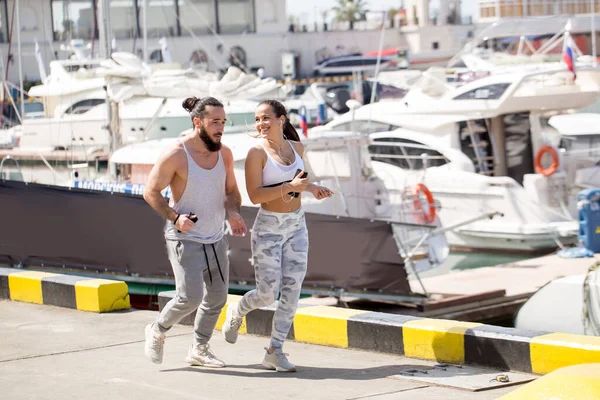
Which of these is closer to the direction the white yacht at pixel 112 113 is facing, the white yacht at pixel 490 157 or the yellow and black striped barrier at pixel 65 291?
the white yacht

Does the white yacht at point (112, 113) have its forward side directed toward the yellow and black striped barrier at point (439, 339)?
no

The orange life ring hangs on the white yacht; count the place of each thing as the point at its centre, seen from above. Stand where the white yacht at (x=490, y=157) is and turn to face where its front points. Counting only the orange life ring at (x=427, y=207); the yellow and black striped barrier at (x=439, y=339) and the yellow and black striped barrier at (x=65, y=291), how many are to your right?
0

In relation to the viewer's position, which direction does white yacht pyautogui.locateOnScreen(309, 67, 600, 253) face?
facing away from the viewer and to the left of the viewer

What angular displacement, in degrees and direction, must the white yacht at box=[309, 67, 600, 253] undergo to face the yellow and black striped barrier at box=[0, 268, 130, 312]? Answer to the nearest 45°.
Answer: approximately 135° to its left

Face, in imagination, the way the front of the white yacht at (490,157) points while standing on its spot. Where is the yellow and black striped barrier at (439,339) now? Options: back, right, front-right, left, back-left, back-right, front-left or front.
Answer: back-left
